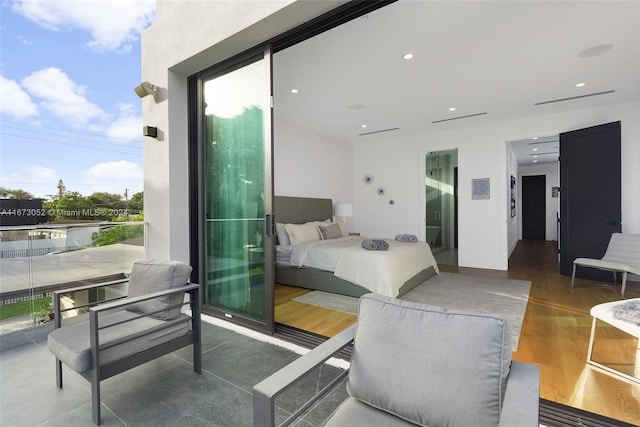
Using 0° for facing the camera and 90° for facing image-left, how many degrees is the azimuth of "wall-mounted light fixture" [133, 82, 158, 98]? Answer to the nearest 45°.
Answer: approximately 45°

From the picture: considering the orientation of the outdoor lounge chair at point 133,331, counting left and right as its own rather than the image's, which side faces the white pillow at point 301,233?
back

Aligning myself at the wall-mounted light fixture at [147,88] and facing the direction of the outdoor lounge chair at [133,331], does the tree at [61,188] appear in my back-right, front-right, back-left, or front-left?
back-right

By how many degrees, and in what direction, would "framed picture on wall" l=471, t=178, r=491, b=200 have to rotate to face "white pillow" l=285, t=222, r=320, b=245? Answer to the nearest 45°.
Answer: approximately 45° to its right

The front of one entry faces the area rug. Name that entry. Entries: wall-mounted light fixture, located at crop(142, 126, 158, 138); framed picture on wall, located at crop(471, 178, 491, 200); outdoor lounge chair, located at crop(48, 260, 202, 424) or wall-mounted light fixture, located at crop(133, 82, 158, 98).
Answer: the framed picture on wall

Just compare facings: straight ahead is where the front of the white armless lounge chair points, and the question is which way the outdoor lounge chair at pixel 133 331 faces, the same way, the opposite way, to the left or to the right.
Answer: to the left

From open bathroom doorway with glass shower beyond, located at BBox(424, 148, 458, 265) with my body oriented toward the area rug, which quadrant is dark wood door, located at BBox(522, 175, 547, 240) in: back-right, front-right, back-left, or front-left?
back-left

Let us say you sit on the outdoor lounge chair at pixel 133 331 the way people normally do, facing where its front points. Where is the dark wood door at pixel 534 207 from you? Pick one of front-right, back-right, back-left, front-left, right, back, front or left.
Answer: back-left

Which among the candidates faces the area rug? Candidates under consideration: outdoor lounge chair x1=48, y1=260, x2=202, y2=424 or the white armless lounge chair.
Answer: the white armless lounge chair

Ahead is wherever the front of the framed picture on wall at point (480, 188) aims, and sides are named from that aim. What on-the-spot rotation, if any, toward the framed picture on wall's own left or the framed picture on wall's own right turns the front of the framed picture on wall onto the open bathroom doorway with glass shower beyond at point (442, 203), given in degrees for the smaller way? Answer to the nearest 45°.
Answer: approximately 135° to the framed picture on wall's own right

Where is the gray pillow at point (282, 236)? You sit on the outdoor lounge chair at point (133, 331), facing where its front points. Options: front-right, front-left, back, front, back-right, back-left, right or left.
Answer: back

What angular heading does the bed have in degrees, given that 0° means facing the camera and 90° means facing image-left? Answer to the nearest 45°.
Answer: approximately 315°

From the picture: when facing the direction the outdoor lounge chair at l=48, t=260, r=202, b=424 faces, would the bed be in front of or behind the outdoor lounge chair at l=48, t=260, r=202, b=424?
behind
